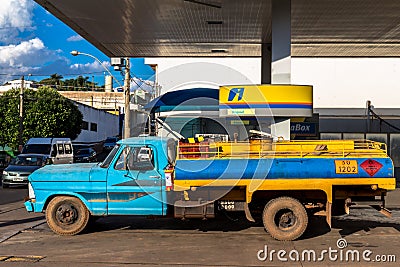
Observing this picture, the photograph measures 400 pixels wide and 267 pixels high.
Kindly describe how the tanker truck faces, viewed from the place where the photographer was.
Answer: facing to the left of the viewer

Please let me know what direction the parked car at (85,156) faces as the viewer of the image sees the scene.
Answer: facing the viewer and to the left of the viewer

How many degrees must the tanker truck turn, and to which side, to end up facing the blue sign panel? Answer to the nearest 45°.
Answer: approximately 90° to its right

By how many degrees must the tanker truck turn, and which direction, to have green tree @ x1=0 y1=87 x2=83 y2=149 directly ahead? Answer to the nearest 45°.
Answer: approximately 45° to its right

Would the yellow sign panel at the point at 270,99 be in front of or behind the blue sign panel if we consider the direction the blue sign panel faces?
in front

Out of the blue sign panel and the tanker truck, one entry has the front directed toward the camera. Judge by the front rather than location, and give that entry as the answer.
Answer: the blue sign panel

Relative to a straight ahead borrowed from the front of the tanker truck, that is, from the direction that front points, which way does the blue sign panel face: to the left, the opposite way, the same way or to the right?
to the left

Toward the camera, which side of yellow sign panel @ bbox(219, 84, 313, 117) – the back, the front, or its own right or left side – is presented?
front

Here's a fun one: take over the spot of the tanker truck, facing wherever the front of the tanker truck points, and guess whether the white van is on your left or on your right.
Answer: on your right

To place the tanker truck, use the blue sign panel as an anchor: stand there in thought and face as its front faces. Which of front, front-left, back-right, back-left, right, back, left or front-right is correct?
front

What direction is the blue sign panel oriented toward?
toward the camera

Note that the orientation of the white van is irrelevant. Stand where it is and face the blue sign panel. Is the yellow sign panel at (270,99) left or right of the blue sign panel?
right

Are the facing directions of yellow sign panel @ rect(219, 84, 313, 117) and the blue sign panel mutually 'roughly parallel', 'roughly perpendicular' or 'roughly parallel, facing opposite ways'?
roughly parallel

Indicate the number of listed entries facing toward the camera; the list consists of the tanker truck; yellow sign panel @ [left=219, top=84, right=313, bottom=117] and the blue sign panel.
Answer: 2
